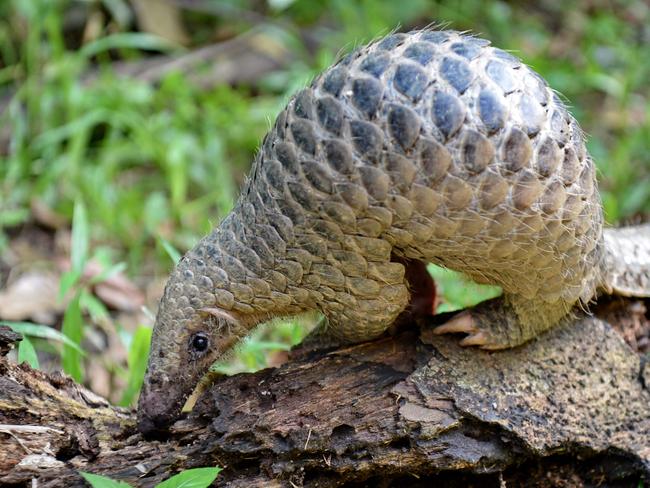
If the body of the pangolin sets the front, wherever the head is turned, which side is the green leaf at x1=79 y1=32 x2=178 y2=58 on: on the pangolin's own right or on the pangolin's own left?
on the pangolin's own right

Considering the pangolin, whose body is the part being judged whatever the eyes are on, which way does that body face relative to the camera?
to the viewer's left

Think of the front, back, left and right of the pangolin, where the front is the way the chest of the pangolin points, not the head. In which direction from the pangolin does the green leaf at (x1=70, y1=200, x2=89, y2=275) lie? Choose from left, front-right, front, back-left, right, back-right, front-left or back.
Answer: front-right

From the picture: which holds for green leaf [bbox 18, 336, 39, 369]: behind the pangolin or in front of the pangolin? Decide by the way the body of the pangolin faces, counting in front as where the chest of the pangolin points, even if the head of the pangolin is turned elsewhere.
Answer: in front

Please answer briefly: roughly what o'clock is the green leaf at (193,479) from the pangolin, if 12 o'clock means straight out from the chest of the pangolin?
The green leaf is roughly at 11 o'clock from the pangolin.

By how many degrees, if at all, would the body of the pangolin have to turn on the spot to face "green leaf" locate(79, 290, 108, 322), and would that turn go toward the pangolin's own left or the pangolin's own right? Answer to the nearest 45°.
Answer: approximately 45° to the pangolin's own right

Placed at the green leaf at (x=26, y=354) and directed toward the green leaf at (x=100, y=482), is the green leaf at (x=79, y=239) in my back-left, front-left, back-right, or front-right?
back-left
